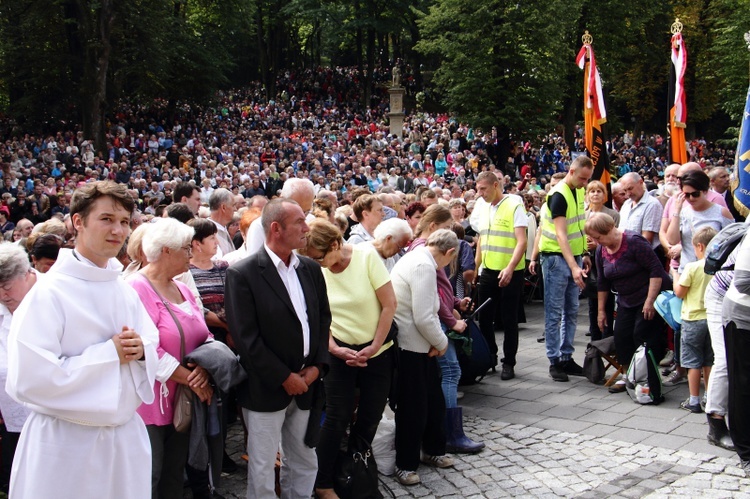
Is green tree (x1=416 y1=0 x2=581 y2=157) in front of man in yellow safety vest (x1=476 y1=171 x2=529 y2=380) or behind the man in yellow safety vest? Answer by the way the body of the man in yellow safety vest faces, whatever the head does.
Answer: behind

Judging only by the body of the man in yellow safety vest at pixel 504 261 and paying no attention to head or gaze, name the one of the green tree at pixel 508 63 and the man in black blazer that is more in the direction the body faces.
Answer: the man in black blazer

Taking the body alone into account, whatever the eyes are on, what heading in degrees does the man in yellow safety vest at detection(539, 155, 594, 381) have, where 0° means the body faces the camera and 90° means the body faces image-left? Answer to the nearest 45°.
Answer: approximately 315°

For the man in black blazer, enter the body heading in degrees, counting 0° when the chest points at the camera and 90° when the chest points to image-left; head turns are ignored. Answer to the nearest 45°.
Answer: approximately 315°

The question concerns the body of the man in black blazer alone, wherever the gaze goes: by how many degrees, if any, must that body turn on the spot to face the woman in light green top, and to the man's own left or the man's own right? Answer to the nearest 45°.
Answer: approximately 90° to the man's own left
